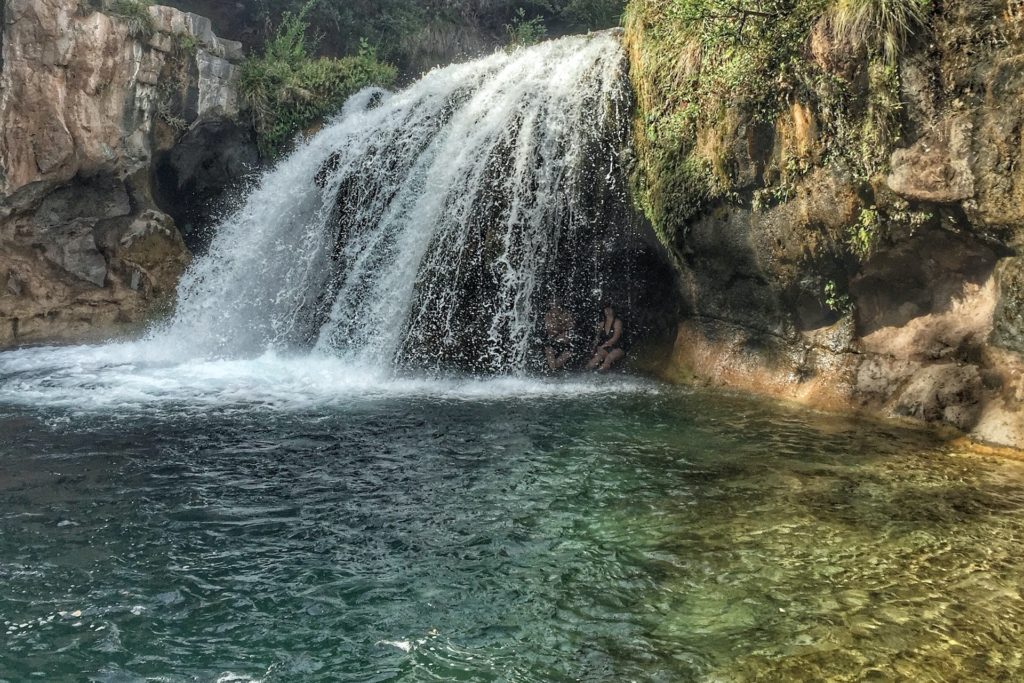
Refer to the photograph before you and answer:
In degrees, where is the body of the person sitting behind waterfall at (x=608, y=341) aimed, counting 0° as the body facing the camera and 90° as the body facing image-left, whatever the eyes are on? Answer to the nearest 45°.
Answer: approximately 45°

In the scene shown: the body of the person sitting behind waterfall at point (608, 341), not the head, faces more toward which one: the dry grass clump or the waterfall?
the waterfall

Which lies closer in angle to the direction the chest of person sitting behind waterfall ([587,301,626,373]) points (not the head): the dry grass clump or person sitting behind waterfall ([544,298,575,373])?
the person sitting behind waterfall

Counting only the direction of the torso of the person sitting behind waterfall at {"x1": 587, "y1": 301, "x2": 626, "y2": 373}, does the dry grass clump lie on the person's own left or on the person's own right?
on the person's own left
